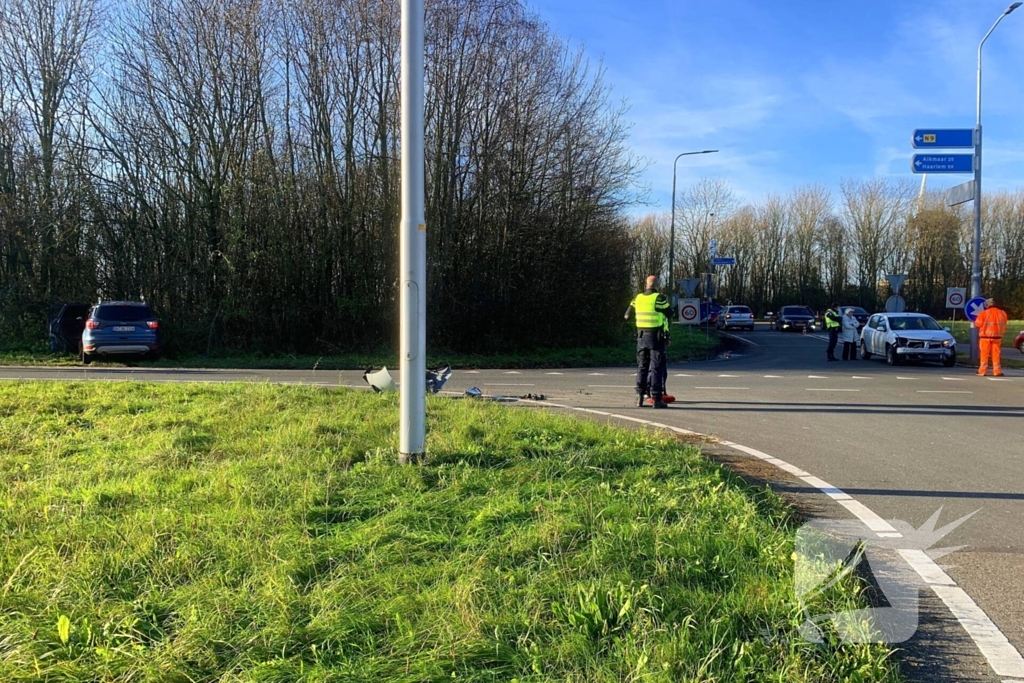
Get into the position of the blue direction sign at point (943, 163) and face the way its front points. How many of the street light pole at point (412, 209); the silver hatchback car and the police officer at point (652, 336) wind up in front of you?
2

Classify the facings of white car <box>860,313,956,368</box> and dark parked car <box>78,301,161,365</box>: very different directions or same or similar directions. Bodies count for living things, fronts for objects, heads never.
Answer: very different directions

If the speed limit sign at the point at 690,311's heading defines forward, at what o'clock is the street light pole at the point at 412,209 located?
The street light pole is roughly at 12 o'clock from the speed limit sign.

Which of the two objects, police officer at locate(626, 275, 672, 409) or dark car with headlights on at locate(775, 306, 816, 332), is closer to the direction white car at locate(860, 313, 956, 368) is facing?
the police officer

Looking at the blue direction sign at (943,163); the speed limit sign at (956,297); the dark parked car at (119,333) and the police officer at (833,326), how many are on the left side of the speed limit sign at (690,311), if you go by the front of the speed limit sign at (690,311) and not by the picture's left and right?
3

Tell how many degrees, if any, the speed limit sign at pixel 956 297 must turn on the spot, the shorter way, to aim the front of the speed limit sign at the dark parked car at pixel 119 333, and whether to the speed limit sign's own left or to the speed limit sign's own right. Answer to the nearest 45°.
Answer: approximately 45° to the speed limit sign's own right

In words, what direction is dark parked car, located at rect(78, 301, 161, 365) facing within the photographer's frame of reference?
facing away from the viewer
